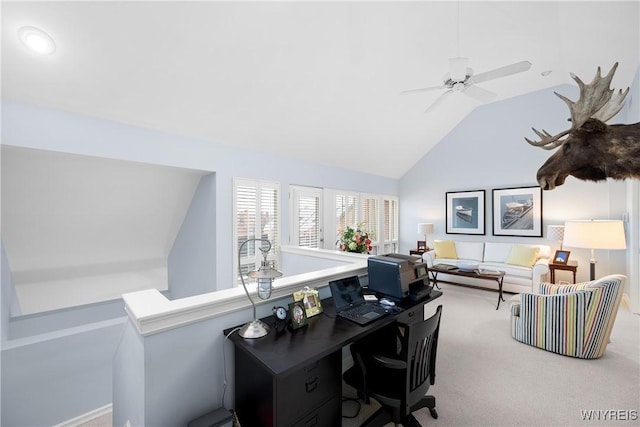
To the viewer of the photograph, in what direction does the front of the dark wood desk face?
facing the viewer and to the right of the viewer

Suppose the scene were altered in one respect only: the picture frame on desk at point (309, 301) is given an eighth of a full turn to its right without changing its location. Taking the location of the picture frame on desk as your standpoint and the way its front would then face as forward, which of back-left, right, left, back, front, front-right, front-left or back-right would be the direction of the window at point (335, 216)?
back

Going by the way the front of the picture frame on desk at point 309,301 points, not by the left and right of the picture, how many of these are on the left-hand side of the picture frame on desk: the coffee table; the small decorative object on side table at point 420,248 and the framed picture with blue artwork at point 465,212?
3

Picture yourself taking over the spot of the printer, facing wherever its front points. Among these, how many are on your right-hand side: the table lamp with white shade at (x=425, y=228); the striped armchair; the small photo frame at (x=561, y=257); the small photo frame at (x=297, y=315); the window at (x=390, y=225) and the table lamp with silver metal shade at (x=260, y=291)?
2

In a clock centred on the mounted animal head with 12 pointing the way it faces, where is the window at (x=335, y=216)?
The window is roughly at 1 o'clock from the mounted animal head.

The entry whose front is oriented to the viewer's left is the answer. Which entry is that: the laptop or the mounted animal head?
the mounted animal head

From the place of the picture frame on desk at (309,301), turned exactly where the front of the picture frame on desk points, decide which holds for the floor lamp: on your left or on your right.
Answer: on your left

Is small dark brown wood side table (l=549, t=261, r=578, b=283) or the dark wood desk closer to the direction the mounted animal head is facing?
the dark wood desk

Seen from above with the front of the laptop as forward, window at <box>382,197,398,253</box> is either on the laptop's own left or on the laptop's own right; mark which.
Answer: on the laptop's own left

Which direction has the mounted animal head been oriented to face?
to the viewer's left

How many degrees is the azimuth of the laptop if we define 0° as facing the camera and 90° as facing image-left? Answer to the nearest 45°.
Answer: approximately 315°
